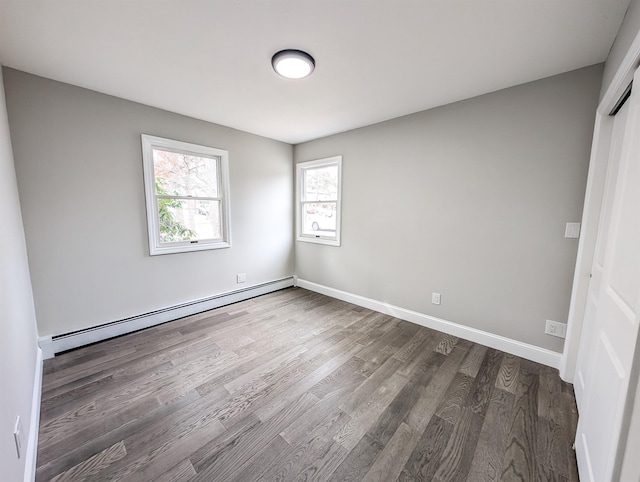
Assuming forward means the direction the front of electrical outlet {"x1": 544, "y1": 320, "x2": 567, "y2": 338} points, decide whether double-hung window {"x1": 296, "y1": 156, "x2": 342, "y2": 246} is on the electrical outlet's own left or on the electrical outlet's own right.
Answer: on the electrical outlet's own right

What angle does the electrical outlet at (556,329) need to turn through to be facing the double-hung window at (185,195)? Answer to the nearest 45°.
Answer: approximately 45° to its right

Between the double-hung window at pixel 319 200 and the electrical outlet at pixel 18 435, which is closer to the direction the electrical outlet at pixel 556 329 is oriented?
the electrical outlet

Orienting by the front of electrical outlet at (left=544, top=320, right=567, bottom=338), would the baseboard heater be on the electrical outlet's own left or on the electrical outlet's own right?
on the electrical outlet's own right

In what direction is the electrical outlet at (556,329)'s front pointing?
toward the camera

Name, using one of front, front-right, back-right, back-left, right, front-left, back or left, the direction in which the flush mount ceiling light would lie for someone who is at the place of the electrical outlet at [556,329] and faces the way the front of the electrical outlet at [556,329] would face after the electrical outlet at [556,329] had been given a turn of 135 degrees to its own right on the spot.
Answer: left

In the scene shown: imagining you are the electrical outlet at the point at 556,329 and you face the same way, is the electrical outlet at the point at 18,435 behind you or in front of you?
in front

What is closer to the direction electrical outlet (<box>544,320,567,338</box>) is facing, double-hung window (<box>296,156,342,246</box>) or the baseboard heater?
the baseboard heater
